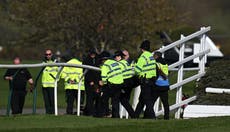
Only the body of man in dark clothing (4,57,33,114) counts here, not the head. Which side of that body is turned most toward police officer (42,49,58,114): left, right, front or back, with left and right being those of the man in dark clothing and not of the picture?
left

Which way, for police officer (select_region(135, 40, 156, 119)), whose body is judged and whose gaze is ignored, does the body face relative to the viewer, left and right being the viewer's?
facing away from the viewer and to the left of the viewer
